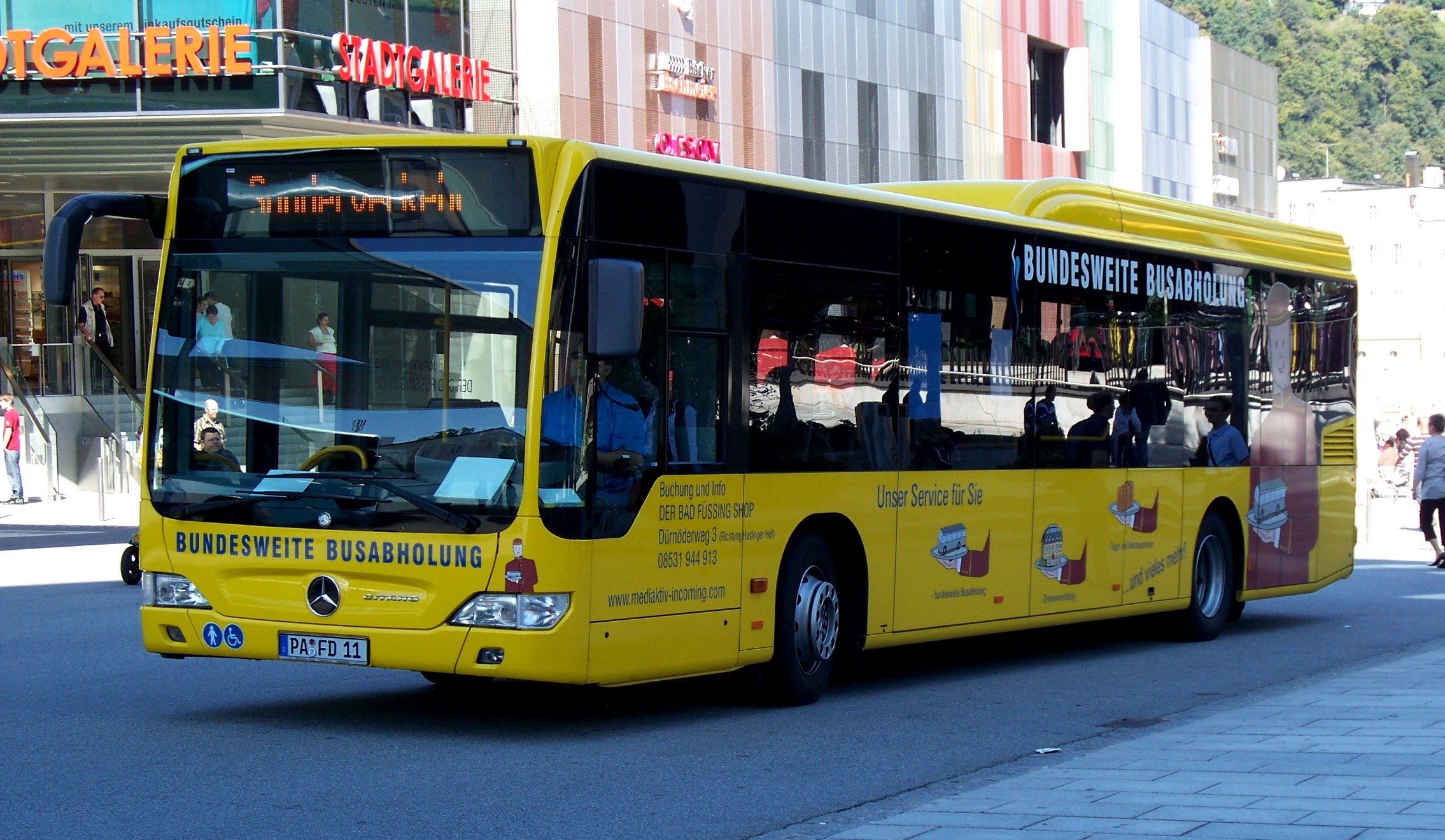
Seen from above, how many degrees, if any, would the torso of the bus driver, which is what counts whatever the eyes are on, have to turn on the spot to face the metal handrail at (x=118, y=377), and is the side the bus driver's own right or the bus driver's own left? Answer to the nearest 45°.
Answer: approximately 135° to the bus driver's own right

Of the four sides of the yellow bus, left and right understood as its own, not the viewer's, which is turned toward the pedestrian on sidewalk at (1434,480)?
back

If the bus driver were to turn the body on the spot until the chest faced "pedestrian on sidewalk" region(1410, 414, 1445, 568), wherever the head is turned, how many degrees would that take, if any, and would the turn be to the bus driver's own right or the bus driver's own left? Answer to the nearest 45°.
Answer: approximately 180°

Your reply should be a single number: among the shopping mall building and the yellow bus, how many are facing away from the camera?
0

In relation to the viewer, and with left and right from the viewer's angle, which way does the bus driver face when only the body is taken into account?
facing the viewer and to the left of the viewer

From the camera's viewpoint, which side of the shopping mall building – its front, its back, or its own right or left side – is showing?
front

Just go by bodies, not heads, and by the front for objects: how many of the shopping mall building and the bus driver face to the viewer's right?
0

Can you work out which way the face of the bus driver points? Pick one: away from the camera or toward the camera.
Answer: toward the camera

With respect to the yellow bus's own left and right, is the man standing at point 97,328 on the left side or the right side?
on its right

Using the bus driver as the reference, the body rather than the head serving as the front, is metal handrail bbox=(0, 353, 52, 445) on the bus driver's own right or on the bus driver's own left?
on the bus driver's own right
